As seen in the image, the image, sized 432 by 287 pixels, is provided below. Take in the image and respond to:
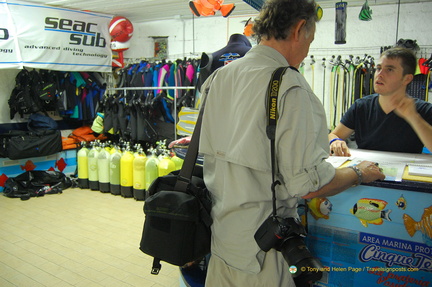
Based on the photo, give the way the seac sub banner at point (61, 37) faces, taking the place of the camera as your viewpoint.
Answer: facing the viewer

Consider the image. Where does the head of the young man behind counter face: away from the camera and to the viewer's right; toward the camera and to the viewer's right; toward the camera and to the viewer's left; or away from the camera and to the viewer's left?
toward the camera and to the viewer's left

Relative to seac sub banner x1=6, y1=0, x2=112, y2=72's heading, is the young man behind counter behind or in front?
in front

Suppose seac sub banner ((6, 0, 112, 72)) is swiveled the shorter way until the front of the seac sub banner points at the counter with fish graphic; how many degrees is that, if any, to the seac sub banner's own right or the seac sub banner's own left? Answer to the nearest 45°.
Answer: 0° — it already faces it

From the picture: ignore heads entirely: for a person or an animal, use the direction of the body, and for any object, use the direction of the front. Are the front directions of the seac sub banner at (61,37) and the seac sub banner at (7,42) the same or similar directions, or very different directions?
same or similar directions
